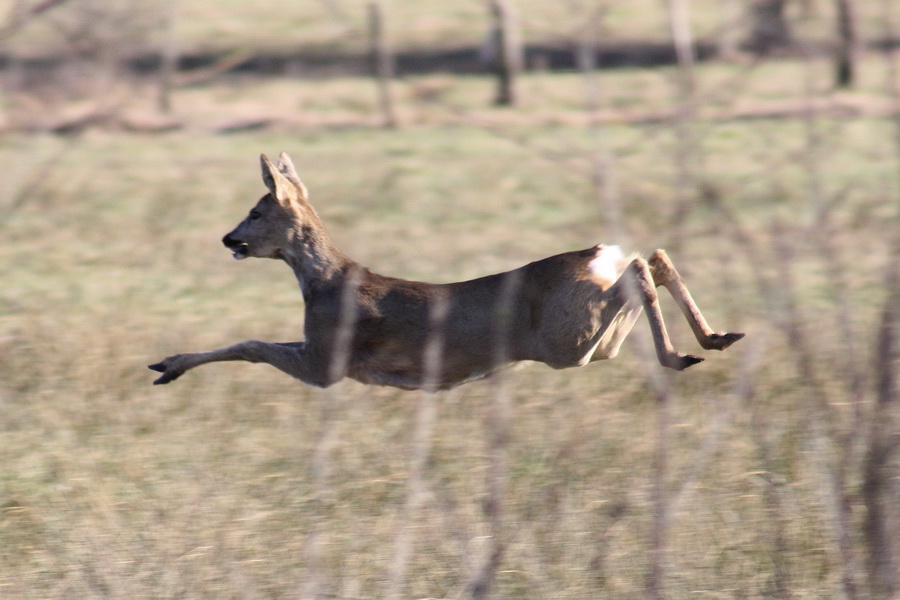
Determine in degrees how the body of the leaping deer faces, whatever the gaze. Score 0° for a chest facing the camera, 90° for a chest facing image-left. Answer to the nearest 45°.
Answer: approximately 90°
